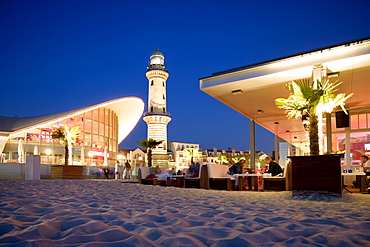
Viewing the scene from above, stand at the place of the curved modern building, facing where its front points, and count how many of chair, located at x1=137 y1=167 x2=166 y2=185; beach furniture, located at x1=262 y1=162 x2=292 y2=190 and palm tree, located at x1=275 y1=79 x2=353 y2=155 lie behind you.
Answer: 0

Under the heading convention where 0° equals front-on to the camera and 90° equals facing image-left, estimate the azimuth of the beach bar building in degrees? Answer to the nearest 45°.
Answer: approximately 45°

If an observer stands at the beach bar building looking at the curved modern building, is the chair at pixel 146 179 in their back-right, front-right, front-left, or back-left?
front-left

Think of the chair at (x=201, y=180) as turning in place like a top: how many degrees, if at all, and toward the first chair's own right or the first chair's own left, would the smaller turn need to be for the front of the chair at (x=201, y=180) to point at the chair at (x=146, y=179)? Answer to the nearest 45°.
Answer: approximately 45° to the first chair's own right

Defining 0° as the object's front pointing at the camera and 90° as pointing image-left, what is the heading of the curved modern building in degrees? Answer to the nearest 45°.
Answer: approximately 315°

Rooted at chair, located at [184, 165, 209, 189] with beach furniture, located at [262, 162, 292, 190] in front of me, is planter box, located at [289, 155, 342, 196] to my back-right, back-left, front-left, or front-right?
front-right

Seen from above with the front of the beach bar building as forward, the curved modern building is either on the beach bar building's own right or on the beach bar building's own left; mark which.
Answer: on the beach bar building's own right

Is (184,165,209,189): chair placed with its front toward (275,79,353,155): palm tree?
no
